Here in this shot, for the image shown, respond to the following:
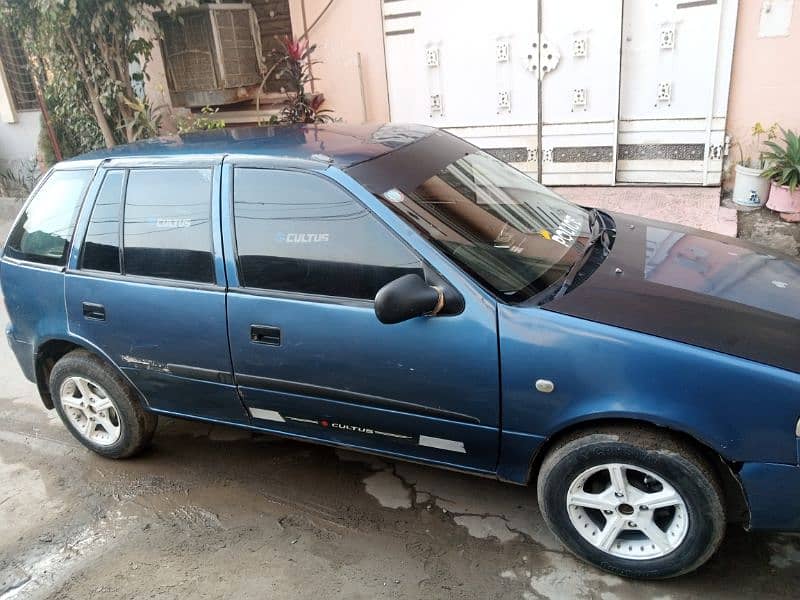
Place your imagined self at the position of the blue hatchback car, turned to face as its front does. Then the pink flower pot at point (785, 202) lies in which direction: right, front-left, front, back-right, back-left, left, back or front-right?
left

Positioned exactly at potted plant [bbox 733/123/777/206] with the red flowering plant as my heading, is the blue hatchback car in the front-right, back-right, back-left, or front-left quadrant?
front-left

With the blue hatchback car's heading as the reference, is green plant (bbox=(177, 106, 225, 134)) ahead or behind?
behind

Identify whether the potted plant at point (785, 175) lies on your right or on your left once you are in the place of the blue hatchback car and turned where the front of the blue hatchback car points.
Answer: on your left

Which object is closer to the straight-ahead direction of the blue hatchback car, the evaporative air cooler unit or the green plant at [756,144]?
the green plant

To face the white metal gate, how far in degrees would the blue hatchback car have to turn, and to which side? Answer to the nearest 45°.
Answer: approximately 90° to its left

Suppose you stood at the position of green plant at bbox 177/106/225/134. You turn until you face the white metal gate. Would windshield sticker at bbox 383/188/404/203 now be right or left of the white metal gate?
right

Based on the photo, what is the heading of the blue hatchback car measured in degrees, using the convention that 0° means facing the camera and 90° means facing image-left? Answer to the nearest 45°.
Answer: approximately 315°

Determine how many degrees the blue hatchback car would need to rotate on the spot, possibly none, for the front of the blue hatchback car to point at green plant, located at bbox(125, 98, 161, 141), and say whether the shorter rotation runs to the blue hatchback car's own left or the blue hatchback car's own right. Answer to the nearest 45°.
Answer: approximately 180°

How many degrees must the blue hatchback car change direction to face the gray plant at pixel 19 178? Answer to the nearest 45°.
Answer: approximately 180°

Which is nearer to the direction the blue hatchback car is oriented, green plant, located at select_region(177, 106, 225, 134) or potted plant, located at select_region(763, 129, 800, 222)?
the potted plant
